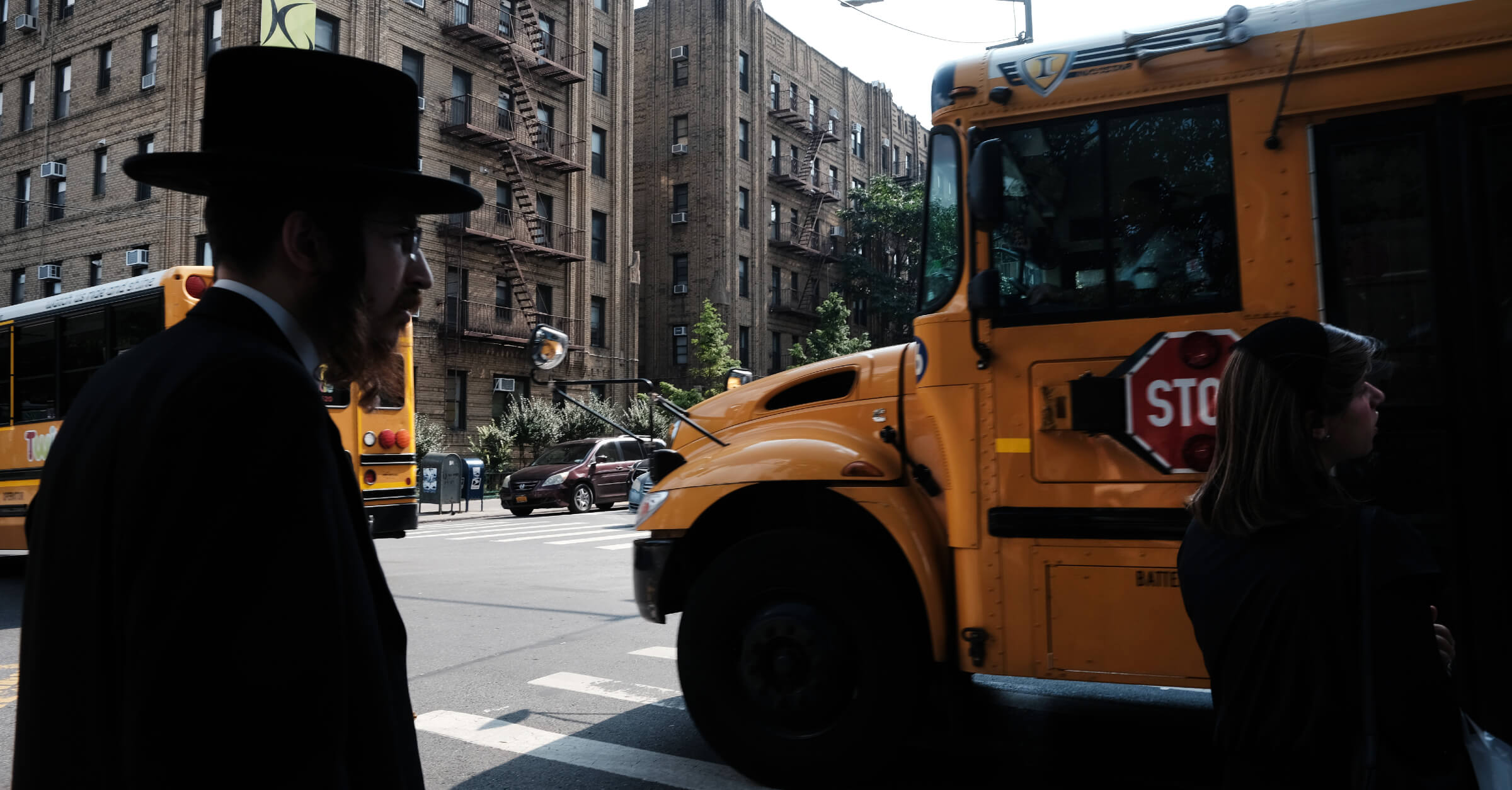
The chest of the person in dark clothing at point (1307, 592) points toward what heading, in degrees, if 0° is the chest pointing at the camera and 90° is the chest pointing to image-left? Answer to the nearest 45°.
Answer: approximately 225°

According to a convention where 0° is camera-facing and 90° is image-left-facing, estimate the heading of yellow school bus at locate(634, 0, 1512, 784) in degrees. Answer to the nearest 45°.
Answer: approximately 90°

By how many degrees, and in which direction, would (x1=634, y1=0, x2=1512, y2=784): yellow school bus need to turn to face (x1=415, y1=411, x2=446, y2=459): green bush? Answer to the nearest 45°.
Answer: approximately 45° to its right

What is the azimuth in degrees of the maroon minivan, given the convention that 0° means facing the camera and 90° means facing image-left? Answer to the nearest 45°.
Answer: approximately 45°

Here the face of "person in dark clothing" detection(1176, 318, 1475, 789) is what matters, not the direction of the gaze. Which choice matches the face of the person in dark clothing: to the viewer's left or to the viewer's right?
to the viewer's right

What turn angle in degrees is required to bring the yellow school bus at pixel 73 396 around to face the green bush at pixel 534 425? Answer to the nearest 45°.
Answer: approximately 90° to its right

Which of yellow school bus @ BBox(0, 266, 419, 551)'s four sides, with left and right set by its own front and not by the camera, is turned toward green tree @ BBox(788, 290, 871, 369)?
right

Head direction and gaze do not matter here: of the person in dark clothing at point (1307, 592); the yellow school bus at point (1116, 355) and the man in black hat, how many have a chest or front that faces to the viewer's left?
1

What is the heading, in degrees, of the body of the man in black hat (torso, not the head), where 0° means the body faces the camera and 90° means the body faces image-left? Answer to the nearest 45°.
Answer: approximately 270°

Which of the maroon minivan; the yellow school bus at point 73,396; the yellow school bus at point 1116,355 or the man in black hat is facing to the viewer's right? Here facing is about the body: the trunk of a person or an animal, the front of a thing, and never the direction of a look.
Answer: the man in black hat
